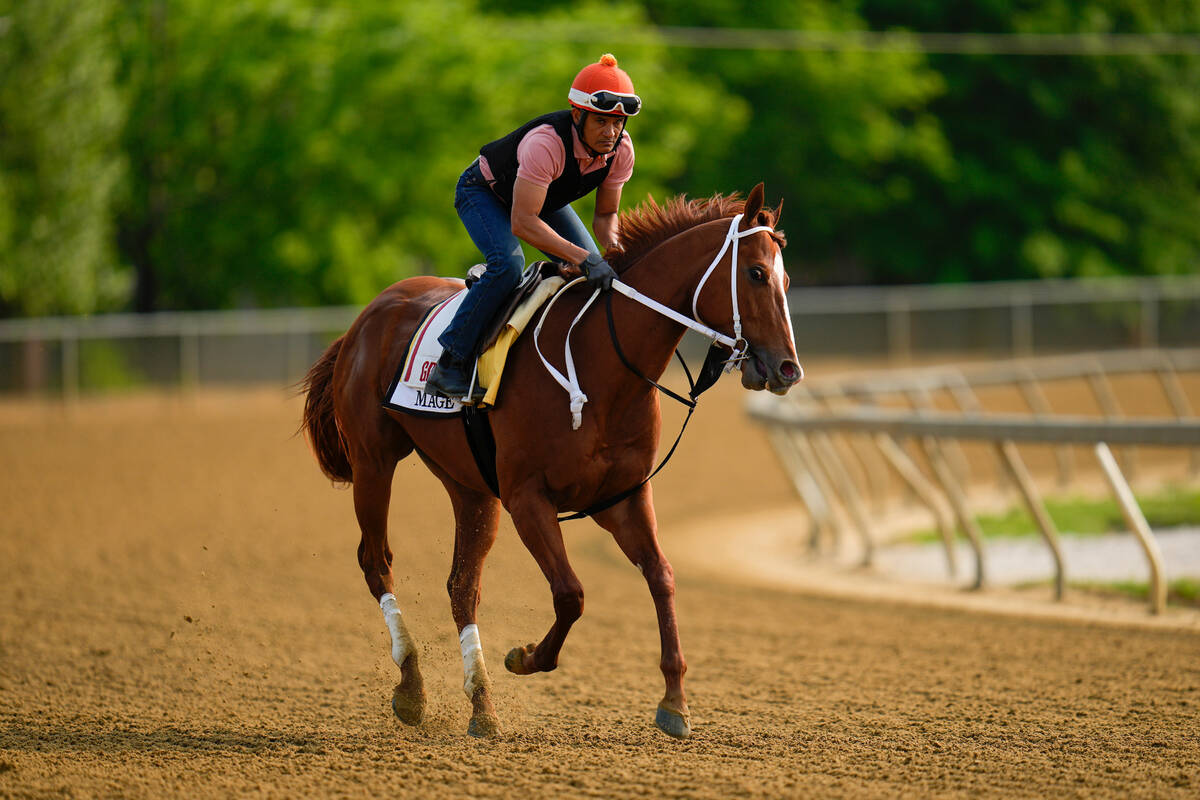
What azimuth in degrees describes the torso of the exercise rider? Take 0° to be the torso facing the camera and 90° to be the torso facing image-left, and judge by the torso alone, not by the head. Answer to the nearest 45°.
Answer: approximately 315°

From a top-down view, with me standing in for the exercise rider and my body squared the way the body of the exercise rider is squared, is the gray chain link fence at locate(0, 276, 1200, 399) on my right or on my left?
on my left

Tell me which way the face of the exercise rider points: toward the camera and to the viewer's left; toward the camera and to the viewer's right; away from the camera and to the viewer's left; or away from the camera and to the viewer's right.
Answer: toward the camera and to the viewer's right
